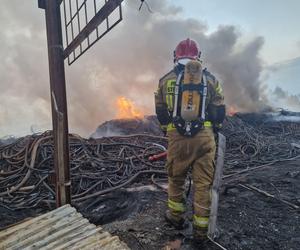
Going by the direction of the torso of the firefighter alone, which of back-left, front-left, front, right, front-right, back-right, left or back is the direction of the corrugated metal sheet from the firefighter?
back-left

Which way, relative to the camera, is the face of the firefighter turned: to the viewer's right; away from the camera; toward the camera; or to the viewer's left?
away from the camera

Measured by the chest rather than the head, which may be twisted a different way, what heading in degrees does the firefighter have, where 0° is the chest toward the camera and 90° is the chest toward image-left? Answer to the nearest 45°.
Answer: approximately 180°

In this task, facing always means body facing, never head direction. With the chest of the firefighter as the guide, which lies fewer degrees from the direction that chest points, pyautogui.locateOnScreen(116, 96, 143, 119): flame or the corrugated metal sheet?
the flame

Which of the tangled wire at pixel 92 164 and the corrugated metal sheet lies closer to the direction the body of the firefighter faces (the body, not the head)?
the tangled wire

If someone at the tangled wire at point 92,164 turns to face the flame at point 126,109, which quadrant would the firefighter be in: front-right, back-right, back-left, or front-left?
back-right
